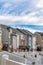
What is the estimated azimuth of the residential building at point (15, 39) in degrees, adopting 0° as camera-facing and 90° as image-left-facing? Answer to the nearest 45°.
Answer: approximately 315°

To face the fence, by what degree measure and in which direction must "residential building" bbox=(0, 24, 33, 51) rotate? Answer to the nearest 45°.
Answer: approximately 45° to its right
